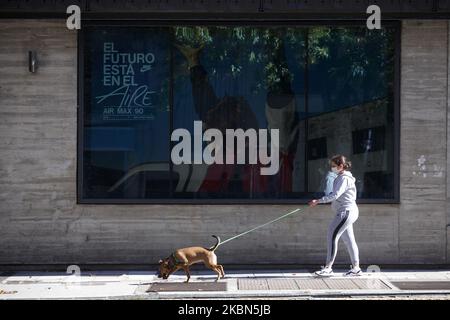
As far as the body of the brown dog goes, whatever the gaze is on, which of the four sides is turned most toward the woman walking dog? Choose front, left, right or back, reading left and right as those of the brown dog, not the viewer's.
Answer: back

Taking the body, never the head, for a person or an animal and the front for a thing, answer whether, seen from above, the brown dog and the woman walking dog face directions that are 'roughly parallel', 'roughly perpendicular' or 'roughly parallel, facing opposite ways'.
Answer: roughly parallel

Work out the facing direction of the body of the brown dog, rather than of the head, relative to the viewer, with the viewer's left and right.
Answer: facing to the left of the viewer

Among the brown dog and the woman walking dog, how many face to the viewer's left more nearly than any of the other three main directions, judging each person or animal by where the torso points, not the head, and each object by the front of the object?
2

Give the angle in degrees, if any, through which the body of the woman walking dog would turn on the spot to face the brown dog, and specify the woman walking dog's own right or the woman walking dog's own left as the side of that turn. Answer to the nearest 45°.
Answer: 0° — they already face it

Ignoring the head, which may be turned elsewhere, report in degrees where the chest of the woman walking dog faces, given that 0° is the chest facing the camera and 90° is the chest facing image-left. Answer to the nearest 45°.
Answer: approximately 90°
